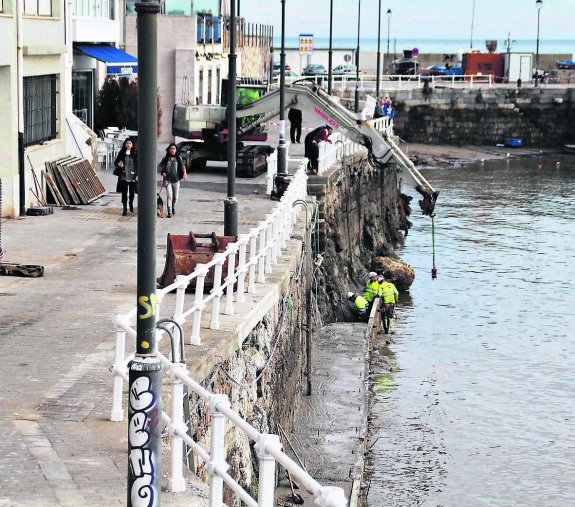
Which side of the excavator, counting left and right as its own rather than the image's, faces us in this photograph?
right

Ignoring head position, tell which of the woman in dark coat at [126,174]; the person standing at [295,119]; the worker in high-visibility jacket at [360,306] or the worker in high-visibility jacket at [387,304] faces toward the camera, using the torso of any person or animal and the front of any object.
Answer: the woman in dark coat

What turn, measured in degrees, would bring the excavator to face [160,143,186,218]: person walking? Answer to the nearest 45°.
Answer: approximately 90° to its right

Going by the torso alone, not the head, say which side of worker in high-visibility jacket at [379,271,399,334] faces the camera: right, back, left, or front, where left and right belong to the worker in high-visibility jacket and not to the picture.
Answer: back

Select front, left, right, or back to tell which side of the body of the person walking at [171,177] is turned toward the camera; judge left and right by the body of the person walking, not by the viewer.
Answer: front

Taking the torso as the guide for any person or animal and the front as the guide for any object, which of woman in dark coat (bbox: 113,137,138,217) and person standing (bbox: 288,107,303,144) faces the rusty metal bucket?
the woman in dark coat

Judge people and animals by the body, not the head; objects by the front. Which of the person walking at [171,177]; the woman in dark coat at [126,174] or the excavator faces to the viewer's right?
the excavator

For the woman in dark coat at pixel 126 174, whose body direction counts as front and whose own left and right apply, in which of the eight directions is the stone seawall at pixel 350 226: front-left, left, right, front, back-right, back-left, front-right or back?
back-left

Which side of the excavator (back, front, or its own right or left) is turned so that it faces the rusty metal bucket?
right

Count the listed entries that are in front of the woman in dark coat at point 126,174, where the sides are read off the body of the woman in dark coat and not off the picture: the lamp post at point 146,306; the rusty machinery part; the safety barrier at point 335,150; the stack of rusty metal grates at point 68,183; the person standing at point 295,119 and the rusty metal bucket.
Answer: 3

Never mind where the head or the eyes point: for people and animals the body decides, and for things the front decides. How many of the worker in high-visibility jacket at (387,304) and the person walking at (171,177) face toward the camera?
1

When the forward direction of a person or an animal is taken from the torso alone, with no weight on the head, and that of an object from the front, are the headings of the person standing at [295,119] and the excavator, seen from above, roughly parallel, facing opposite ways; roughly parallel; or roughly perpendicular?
roughly perpendicular

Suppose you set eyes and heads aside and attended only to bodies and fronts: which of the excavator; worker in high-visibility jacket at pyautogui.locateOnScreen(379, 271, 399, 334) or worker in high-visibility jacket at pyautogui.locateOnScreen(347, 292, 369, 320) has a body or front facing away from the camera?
worker in high-visibility jacket at pyautogui.locateOnScreen(379, 271, 399, 334)
